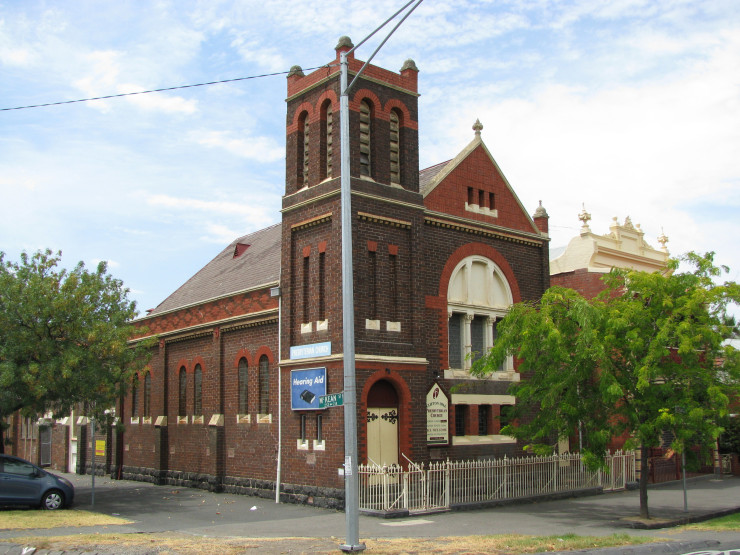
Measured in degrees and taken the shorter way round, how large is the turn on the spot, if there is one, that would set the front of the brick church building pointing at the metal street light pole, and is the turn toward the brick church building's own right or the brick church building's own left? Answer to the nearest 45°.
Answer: approximately 45° to the brick church building's own right

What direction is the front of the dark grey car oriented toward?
to the viewer's right

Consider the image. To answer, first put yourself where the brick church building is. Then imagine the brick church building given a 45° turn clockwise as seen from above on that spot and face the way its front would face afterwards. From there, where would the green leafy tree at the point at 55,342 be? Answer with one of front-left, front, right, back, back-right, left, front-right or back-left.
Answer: right

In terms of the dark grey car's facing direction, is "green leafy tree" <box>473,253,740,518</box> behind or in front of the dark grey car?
in front

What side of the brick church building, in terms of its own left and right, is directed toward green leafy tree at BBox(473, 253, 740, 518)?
front

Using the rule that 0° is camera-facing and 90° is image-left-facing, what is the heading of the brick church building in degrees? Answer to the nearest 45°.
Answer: approximately 315°

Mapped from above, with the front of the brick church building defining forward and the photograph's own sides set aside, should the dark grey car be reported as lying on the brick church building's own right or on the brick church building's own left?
on the brick church building's own right

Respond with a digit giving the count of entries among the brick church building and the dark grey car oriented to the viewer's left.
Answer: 0

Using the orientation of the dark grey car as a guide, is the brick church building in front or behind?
in front
